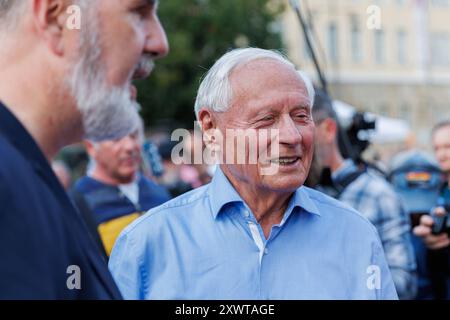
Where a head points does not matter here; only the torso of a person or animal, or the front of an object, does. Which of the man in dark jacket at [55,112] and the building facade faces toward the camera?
the building facade

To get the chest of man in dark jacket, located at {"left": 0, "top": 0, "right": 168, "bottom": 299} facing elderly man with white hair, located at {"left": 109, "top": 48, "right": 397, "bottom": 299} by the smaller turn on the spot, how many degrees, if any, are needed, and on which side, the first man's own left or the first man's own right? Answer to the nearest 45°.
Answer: approximately 45° to the first man's own left

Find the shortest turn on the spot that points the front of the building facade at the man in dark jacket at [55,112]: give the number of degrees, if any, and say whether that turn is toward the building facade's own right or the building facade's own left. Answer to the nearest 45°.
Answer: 0° — it already faces them

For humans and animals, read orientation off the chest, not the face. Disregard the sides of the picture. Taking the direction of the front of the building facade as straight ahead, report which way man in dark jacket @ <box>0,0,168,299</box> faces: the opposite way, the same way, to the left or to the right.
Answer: to the left

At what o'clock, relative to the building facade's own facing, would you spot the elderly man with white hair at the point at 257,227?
The elderly man with white hair is roughly at 12 o'clock from the building facade.

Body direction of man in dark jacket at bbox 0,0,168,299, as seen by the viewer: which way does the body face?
to the viewer's right

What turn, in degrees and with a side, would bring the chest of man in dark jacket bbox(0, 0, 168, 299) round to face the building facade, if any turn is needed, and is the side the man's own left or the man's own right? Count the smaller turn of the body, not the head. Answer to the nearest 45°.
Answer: approximately 45° to the man's own left

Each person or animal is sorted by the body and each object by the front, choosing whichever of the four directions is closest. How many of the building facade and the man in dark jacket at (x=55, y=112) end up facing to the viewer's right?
1

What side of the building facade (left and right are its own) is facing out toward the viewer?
front
